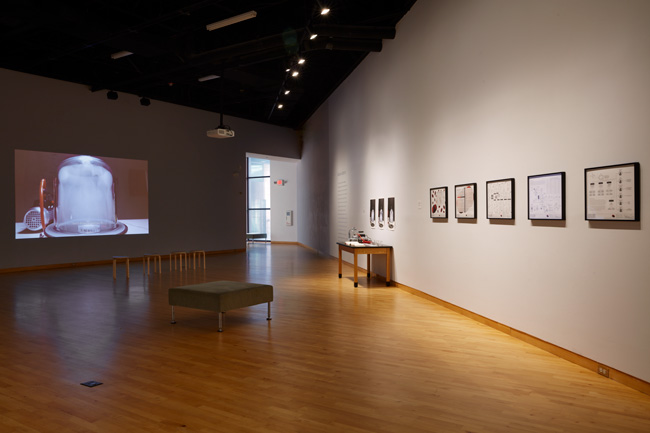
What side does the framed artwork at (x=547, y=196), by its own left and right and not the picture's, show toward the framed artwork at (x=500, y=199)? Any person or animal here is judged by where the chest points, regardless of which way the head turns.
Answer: right

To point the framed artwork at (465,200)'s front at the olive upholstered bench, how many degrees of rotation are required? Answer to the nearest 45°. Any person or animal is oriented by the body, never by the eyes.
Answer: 0° — it already faces it

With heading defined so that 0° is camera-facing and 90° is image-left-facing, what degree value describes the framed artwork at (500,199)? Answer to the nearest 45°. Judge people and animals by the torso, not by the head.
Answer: approximately 45°

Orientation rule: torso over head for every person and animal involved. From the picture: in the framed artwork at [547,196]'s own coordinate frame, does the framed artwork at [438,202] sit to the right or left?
on its right

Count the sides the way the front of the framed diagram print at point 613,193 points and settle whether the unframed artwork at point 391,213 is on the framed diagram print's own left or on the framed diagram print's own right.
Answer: on the framed diagram print's own right

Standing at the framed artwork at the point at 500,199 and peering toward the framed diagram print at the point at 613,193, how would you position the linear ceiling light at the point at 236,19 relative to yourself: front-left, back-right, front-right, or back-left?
back-right

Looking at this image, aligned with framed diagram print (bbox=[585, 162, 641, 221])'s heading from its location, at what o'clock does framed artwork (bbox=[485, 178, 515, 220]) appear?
The framed artwork is roughly at 3 o'clock from the framed diagram print.

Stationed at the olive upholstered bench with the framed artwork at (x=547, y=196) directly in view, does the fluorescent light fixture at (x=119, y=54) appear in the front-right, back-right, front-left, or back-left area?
back-left

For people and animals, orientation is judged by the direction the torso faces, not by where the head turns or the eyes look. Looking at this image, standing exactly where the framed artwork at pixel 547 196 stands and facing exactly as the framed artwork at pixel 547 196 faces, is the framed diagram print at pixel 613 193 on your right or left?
on your left

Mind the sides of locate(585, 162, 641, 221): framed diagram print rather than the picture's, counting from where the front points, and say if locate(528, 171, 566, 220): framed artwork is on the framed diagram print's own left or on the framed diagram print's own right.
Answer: on the framed diagram print's own right

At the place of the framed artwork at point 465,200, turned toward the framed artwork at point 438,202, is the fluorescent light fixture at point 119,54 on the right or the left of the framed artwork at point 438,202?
left

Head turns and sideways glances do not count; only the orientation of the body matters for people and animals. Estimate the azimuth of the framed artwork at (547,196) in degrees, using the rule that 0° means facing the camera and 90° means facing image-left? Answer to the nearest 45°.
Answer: approximately 45°
